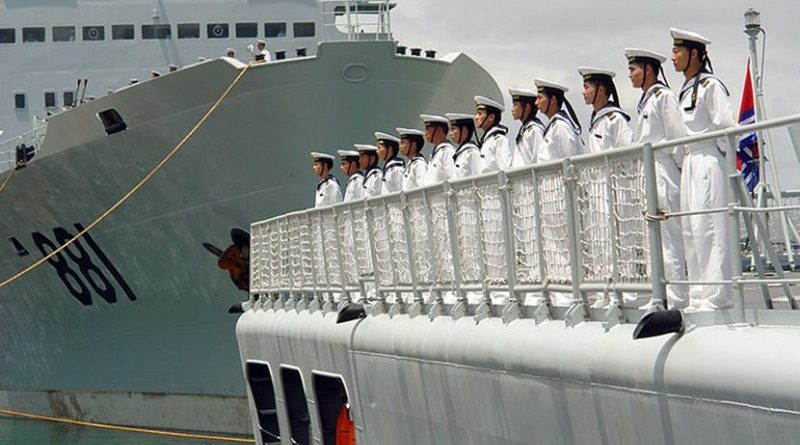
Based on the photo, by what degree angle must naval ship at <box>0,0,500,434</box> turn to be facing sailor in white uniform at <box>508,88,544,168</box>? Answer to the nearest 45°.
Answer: approximately 45° to its right

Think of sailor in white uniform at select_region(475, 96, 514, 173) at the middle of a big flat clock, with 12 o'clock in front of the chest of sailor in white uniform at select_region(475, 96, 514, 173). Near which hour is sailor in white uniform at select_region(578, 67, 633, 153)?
sailor in white uniform at select_region(578, 67, 633, 153) is roughly at 10 o'clock from sailor in white uniform at select_region(475, 96, 514, 173).

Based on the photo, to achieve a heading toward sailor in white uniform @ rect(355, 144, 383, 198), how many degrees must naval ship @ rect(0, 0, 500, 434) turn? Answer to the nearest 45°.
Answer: approximately 45° to its right

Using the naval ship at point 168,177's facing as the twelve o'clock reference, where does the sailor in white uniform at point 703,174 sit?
The sailor in white uniform is roughly at 1 o'clock from the naval ship.

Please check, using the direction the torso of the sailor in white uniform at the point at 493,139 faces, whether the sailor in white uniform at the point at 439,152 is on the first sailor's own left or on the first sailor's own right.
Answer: on the first sailor's own right

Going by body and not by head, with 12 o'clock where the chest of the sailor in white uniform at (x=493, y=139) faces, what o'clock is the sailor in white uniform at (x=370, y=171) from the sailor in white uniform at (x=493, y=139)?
the sailor in white uniform at (x=370, y=171) is roughly at 4 o'clock from the sailor in white uniform at (x=493, y=139).

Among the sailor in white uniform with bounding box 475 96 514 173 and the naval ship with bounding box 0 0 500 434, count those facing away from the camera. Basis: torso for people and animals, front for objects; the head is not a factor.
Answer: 0

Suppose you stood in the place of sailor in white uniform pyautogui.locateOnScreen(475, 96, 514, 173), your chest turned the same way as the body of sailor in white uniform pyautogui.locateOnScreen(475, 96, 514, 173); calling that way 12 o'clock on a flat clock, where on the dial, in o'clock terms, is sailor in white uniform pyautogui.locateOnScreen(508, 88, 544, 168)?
sailor in white uniform pyautogui.locateOnScreen(508, 88, 544, 168) is roughly at 10 o'clock from sailor in white uniform pyautogui.locateOnScreen(475, 96, 514, 173).

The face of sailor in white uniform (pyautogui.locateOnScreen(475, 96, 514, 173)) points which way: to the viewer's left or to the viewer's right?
to the viewer's left

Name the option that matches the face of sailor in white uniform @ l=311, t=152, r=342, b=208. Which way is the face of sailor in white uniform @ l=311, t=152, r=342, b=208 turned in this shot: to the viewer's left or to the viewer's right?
to the viewer's left

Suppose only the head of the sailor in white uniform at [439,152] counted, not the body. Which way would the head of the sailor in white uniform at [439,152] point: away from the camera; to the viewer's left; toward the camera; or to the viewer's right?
to the viewer's left

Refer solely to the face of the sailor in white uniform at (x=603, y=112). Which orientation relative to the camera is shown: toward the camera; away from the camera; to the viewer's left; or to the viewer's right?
to the viewer's left

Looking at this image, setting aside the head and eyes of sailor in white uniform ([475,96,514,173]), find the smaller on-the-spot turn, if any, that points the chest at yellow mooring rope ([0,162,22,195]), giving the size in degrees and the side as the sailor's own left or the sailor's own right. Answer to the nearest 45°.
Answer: approximately 90° to the sailor's own right

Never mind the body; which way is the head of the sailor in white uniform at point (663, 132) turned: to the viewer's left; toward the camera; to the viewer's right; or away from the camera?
to the viewer's left

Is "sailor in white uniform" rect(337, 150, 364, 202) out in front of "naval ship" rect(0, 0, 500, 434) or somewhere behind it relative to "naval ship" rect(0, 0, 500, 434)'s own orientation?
in front

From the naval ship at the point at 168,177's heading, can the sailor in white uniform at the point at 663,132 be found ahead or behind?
ahead

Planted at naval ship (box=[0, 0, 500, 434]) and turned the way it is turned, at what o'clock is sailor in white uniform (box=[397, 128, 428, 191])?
The sailor in white uniform is roughly at 1 o'clock from the naval ship.
